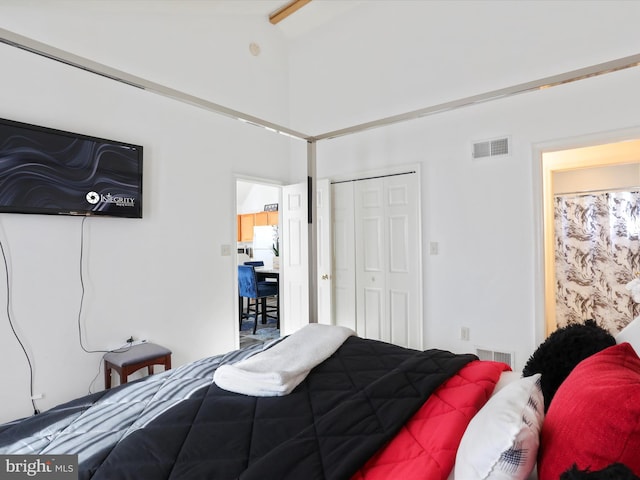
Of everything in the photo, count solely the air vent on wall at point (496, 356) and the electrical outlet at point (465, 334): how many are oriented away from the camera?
0

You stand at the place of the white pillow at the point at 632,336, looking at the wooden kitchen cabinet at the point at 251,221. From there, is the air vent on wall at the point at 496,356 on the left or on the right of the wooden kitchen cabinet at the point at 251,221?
right

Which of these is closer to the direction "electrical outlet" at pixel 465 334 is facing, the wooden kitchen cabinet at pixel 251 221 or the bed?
the bed

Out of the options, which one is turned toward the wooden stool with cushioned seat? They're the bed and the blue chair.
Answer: the bed

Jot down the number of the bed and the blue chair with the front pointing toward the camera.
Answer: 0

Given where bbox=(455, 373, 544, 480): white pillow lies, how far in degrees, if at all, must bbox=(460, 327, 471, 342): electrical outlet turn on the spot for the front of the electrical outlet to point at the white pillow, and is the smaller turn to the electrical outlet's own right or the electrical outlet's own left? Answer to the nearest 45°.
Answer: approximately 45° to the electrical outlet's own left

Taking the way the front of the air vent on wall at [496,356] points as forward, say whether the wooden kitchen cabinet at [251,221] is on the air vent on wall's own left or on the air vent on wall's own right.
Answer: on the air vent on wall's own right

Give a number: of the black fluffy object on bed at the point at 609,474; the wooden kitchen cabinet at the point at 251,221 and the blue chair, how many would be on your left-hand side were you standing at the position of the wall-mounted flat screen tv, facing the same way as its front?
2

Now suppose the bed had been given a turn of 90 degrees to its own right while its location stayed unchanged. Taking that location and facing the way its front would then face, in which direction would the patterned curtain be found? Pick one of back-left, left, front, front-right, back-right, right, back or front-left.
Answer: front

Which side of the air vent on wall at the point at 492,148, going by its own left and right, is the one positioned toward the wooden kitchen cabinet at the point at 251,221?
right

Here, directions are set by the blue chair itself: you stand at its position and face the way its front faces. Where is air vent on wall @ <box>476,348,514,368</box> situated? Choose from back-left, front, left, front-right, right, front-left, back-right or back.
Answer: right

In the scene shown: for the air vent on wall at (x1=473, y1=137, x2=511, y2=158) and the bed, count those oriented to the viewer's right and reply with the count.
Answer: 0

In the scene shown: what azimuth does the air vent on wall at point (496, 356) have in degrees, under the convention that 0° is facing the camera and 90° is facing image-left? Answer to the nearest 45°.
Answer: approximately 45°

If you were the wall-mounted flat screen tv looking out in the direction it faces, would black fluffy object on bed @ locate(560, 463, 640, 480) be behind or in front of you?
in front

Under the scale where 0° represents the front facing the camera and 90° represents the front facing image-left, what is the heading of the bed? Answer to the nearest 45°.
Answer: approximately 135°

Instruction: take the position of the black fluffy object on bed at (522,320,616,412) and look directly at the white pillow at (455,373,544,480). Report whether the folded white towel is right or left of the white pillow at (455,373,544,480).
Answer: right

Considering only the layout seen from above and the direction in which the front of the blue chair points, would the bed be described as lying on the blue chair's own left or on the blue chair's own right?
on the blue chair's own right
